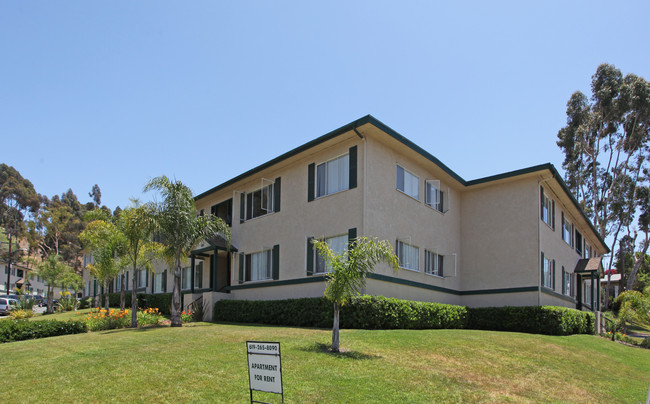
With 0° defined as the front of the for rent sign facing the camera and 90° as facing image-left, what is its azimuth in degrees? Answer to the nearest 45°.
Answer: approximately 0°

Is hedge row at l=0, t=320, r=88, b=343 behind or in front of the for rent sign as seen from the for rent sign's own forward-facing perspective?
behind
